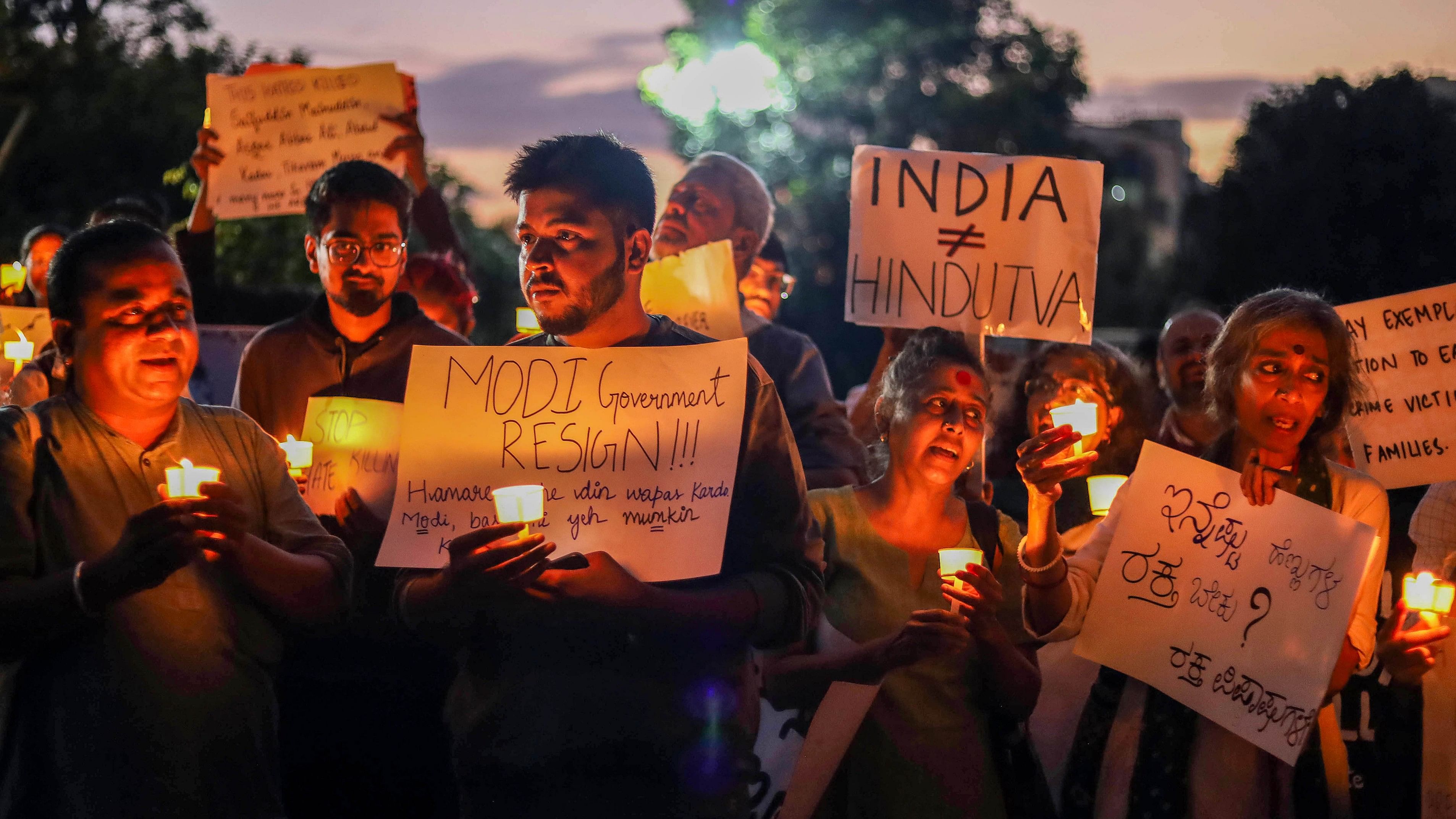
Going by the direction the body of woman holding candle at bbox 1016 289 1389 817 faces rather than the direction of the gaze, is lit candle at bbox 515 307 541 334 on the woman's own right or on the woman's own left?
on the woman's own right

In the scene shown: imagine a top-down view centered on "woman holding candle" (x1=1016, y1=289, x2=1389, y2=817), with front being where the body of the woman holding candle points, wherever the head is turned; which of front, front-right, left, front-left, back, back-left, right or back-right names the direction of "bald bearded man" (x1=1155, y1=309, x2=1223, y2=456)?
back

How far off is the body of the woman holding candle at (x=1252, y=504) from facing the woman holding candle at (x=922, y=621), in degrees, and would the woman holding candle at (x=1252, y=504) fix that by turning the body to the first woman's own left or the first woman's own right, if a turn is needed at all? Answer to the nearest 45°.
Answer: approximately 90° to the first woman's own right

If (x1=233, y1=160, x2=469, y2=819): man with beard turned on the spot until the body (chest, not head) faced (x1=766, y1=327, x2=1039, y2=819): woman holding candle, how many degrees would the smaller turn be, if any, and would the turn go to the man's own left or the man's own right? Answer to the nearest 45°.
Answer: approximately 45° to the man's own left

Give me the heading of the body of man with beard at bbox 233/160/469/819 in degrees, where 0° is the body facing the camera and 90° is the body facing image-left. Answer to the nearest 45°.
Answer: approximately 0°

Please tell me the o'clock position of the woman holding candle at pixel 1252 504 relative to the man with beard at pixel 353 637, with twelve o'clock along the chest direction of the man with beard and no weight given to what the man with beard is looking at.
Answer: The woman holding candle is roughly at 10 o'clock from the man with beard.

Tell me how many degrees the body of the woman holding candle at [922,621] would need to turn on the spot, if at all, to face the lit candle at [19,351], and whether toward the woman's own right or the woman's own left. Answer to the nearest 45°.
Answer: approximately 90° to the woman's own right

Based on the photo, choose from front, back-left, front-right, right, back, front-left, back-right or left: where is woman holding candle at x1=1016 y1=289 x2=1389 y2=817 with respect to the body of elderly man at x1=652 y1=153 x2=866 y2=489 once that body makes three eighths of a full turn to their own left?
front-right

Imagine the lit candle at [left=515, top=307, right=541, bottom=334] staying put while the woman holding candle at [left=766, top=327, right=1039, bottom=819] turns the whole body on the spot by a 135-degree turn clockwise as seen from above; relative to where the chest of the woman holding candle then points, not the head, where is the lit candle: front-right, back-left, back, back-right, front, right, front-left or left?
front

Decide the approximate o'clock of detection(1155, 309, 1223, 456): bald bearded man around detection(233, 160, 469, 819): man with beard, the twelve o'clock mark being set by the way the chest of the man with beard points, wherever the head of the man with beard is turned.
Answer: The bald bearded man is roughly at 9 o'clock from the man with beard.

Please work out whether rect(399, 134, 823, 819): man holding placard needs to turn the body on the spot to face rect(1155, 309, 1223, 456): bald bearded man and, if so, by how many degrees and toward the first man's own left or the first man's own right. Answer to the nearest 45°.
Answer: approximately 180°

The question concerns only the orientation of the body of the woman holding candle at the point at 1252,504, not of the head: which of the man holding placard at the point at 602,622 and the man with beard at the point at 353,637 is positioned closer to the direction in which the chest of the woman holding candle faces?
the man holding placard
